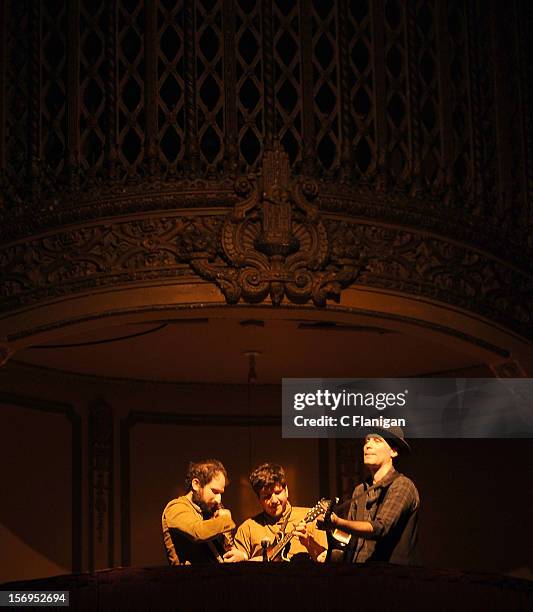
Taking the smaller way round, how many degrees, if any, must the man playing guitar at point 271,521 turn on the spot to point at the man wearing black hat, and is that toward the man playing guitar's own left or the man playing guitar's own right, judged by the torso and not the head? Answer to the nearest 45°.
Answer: approximately 45° to the man playing guitar's own left

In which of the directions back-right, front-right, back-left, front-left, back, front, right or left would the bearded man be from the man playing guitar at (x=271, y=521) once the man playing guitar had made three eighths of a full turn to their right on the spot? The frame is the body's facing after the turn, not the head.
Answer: left

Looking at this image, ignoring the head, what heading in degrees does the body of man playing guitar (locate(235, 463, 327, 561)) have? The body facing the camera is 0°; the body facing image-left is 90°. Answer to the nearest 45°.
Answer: approximately 0°

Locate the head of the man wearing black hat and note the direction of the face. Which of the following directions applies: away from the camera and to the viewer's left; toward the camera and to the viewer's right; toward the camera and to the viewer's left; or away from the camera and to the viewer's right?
toward the camera and to the viewer's left

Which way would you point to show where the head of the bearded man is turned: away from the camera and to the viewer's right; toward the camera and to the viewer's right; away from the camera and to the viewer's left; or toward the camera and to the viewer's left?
toward the camera and to the viewer's right
